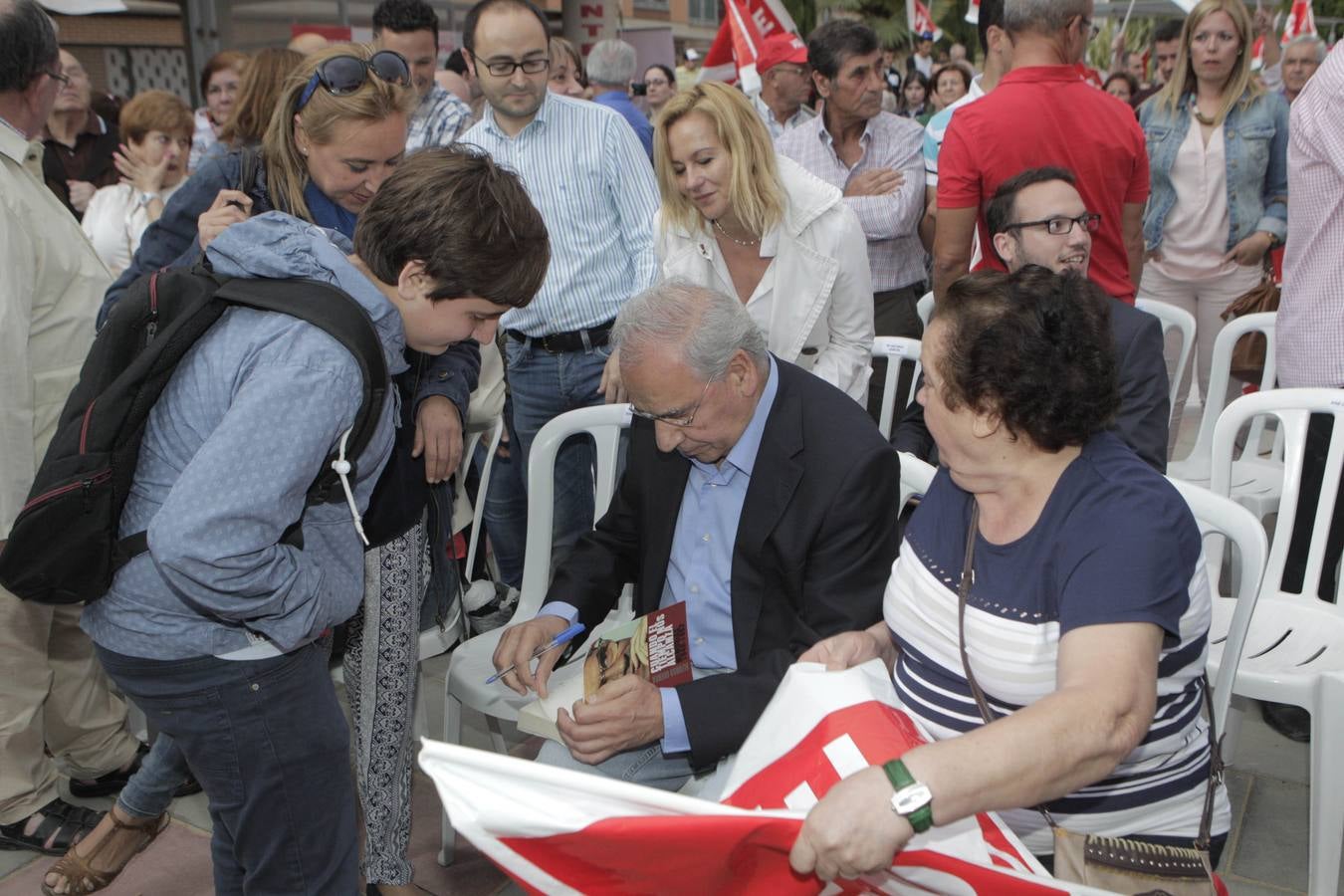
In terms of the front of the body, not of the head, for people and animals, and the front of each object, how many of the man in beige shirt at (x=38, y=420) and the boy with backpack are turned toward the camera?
0

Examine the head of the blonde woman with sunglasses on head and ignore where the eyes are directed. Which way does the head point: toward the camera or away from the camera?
toward the camera

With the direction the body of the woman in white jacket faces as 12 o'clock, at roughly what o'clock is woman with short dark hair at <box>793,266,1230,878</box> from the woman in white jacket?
The woman with short dark hair is roughly at 10 o'clock from the woman in white jacket.

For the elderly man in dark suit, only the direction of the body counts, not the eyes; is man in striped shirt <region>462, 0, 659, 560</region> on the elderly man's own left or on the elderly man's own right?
on the elderly man's own right

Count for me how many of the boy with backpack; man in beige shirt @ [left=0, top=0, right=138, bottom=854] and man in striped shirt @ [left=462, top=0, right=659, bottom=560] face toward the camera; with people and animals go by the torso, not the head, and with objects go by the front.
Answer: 1

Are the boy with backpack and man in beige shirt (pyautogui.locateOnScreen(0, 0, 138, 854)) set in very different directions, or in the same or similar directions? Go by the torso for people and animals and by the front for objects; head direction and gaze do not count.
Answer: same or similar directions

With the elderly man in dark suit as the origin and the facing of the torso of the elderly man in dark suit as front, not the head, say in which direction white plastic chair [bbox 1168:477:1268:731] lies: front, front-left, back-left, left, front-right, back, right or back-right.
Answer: back-left

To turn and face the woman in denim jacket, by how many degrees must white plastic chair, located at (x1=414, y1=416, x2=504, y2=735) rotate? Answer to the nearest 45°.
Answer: approximately 180°

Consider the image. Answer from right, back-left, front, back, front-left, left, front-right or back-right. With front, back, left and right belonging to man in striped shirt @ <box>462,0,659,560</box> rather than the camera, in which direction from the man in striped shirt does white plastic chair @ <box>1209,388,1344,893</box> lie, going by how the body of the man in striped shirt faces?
front-left

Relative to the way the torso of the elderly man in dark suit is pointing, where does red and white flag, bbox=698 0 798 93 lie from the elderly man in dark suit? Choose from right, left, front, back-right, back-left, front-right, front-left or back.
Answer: back-right

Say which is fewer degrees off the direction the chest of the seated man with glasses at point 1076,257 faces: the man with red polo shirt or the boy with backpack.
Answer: the boy with backpack

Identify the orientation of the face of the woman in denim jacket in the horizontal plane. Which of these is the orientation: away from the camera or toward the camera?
toward the camera
